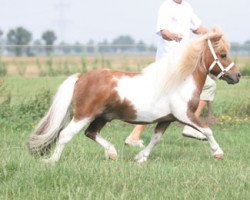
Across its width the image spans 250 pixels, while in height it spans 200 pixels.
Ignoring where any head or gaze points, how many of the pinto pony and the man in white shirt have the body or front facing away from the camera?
0

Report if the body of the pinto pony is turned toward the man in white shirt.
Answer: no

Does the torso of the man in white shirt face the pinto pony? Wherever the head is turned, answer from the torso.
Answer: no

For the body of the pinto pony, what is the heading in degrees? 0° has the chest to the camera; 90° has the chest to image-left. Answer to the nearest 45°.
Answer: approximately 270°

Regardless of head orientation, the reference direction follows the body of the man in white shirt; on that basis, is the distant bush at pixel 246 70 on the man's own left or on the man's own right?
on the man's own left

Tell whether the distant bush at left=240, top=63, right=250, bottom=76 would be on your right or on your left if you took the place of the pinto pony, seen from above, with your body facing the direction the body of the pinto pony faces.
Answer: on your left

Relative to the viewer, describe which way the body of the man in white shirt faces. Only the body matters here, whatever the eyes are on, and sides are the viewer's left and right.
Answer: facing the viewer and to the right of the viewer
